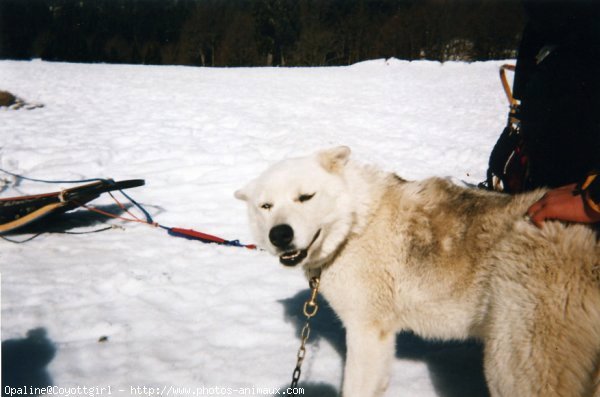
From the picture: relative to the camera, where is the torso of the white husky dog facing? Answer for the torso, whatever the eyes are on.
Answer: to the viewer's left
